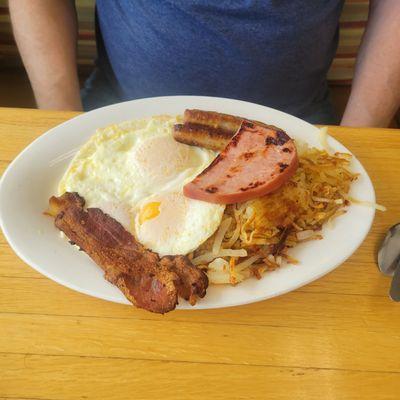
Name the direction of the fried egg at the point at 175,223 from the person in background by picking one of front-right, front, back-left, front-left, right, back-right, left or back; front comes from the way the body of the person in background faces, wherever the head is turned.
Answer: front

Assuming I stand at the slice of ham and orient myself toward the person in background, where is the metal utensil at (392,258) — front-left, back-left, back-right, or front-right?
back-right

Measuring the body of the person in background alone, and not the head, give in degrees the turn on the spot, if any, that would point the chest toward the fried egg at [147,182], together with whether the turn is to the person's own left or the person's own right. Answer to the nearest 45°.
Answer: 0° — they already face it

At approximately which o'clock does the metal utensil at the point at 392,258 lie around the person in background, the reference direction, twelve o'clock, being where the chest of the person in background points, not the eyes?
The metal utensil is roughly at 11 o'clock from the person in background.

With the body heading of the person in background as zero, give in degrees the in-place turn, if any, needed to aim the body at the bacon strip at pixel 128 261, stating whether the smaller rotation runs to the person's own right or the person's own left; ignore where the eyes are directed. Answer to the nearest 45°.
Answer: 0° — they already face it

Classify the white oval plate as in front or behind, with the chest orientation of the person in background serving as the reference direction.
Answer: in front

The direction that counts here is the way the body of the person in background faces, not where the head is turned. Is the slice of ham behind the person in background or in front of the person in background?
in front

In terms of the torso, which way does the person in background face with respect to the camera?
toward the camera

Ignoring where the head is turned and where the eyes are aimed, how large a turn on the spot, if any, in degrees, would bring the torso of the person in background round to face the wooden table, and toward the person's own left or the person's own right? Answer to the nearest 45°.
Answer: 0° — they already face it

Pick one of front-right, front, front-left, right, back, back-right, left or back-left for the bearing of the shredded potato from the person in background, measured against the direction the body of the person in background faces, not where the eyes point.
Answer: front
